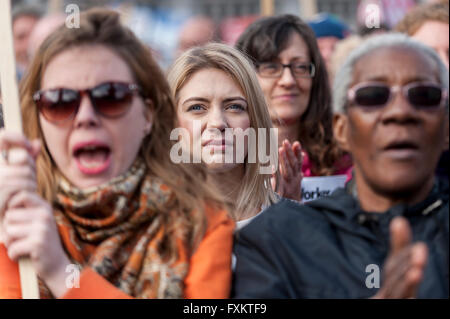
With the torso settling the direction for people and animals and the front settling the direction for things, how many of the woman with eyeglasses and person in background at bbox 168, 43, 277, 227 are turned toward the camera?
2

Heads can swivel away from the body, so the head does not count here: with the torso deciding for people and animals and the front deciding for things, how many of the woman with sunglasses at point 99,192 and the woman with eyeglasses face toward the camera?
2

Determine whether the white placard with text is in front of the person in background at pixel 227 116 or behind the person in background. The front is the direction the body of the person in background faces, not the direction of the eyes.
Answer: behind

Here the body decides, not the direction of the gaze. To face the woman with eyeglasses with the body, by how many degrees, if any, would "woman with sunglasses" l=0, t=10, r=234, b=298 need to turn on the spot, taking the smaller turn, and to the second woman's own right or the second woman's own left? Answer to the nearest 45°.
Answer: approximately 135° to the second woman's own left

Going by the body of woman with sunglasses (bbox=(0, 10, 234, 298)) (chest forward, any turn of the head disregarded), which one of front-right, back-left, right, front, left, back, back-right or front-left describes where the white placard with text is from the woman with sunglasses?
back-left
